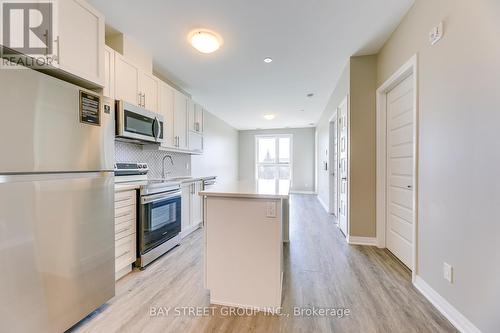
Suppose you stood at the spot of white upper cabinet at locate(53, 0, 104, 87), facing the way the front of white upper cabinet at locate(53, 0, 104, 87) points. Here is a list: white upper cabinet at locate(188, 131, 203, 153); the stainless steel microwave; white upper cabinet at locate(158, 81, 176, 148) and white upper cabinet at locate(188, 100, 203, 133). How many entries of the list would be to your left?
4

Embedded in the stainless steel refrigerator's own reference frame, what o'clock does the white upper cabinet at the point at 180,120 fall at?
The white upper cabinet is roughly at 9 o'clock from the stainless steel refrigerator.

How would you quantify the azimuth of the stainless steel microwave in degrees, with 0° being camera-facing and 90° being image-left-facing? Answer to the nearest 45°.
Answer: approximately 315°

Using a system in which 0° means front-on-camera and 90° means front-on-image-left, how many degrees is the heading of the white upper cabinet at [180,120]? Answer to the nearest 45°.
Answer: approximately 315°

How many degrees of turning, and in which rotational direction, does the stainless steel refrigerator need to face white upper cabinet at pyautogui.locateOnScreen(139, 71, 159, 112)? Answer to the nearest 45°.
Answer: approximately 90° to its left
